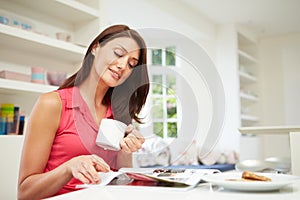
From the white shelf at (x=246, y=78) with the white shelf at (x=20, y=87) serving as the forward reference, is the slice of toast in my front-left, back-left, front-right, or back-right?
front-left

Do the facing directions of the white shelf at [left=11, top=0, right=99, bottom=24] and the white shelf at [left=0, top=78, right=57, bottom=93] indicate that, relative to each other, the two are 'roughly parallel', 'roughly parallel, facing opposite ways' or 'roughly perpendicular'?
roughly parallel

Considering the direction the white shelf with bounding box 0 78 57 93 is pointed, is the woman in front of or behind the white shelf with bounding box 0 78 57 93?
in front

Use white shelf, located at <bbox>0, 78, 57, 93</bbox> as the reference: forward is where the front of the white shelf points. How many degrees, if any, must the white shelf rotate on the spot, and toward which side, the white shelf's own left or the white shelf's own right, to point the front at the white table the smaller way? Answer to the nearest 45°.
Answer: approximately 45° to the white shelf's own right

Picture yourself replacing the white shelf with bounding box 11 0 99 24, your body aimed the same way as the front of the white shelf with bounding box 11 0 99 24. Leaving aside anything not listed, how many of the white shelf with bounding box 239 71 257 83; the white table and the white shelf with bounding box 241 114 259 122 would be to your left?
2

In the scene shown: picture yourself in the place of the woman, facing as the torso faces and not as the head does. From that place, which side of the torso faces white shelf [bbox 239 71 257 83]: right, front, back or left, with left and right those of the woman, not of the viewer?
left

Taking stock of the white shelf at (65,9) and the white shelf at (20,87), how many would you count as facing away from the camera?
0

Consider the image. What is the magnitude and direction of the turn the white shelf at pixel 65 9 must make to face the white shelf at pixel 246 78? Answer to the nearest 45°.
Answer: approximately 90° to its left

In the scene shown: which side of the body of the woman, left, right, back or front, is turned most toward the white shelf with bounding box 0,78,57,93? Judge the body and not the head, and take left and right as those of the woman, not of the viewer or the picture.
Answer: back

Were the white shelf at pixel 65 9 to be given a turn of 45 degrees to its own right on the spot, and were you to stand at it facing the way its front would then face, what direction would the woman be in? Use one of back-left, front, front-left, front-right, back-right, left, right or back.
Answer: front

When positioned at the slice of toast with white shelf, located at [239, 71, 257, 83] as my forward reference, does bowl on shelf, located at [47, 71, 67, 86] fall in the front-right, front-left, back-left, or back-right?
front-left

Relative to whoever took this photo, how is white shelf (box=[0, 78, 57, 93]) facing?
facing the viewer and to the right of the viewer

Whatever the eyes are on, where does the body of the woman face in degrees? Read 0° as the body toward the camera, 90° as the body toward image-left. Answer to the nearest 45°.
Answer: approximately 315°

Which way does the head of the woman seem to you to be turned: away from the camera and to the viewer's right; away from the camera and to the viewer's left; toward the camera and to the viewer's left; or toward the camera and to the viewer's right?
toward the camera and to the viewer's right

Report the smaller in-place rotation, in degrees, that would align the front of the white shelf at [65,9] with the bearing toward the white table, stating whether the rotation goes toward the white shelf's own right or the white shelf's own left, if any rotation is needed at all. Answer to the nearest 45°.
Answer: approximately 45° to the white shelf's own right
